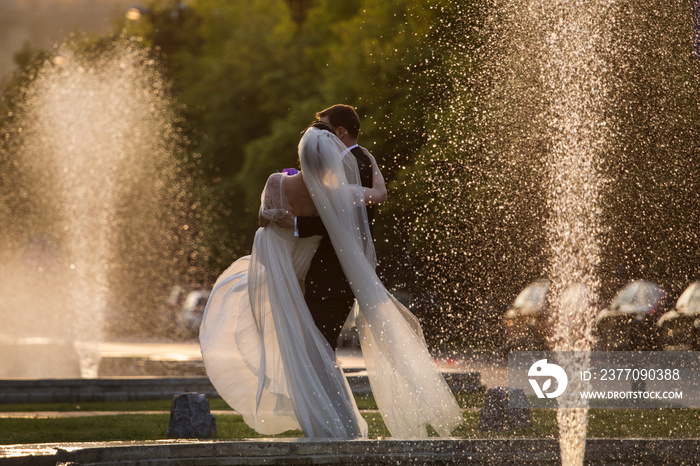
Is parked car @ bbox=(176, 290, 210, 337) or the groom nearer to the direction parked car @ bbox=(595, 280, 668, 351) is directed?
the groom

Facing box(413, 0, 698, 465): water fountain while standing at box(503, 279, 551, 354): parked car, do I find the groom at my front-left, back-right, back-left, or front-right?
front-right

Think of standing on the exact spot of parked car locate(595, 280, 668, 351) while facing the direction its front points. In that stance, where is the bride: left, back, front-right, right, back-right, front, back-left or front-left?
front-left

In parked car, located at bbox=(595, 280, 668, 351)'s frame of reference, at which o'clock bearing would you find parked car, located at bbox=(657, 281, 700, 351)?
parked car, located at bbox=(657, 281, 700, 351) is roughly at 9 o'clock from parked car, located at bbox=(595, 280, 668, 351).

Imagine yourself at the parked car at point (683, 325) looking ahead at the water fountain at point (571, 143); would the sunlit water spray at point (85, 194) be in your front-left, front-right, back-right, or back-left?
front-right

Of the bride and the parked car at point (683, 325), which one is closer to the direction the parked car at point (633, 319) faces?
the bride

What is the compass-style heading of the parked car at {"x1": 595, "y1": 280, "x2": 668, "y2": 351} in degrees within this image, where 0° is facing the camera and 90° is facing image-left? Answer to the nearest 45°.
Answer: approximately 45°

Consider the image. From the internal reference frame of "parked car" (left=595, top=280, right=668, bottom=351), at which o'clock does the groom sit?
The groom is roughly at 11 o'clock from the parked car.

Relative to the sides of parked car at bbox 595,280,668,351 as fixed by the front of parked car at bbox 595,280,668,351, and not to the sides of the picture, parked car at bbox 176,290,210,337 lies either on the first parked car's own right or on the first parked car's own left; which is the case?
on the first parked car's own right
